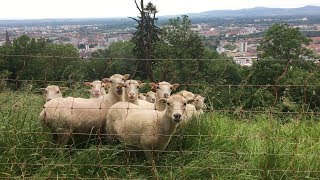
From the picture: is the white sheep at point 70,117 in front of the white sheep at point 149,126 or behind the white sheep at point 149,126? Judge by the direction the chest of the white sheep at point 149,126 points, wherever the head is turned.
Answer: behind

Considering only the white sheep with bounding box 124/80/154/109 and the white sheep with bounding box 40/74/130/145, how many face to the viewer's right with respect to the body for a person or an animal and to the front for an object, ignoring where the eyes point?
1

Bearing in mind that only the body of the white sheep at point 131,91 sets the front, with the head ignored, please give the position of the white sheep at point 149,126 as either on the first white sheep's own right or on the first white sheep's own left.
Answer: on the first white sheep's own left

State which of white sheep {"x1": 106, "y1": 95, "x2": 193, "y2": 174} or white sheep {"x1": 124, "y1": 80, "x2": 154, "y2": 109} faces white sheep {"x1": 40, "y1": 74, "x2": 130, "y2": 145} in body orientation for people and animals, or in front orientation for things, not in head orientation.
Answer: white sheep {"x1": 124, "y1": 80, "x2": 154, "y2": 109}

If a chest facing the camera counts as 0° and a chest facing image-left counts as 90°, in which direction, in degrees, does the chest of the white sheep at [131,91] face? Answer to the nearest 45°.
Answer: approximately 45°

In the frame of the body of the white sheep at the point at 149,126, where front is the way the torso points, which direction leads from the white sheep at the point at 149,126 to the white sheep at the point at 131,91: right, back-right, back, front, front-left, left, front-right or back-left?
back-left

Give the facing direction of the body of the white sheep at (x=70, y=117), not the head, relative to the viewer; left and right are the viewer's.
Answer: facing to the right of the viewer
